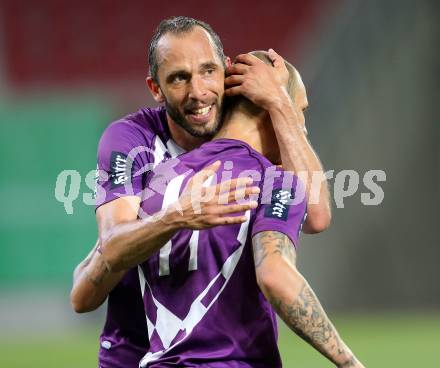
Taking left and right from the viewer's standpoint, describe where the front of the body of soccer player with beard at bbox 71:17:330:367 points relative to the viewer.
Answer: facing the viewer and to the right of the viewer

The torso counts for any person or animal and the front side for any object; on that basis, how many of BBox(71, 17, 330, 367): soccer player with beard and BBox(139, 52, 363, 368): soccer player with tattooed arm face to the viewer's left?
0

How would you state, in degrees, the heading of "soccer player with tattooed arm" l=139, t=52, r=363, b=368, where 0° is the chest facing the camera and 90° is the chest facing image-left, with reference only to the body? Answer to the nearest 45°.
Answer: approximately 225°
